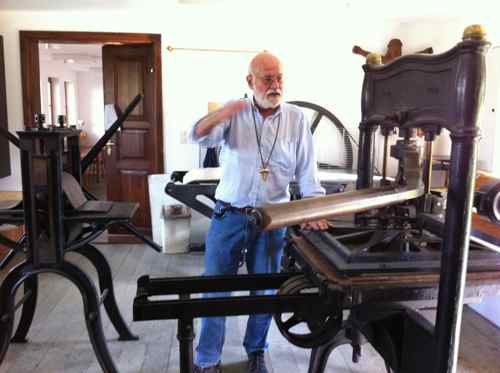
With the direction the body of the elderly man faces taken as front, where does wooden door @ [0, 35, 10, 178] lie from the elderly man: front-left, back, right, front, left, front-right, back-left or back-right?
back-right

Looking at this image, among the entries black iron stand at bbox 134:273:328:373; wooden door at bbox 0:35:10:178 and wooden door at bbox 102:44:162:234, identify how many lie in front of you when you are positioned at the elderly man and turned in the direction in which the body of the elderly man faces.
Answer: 1

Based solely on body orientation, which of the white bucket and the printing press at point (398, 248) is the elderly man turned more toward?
the printing press

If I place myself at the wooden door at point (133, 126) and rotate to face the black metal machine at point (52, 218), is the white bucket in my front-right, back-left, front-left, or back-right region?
front-left

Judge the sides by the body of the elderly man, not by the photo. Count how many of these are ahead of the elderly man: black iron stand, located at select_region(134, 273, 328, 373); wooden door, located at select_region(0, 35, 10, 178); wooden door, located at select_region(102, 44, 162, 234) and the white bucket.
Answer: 1

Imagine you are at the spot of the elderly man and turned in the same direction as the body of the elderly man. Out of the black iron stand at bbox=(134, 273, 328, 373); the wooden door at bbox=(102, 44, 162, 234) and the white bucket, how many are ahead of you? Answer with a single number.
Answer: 1

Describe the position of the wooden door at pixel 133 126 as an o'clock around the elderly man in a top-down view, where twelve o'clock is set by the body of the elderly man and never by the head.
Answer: The wooden door is roughly at 5 o'clock from the elderly man.

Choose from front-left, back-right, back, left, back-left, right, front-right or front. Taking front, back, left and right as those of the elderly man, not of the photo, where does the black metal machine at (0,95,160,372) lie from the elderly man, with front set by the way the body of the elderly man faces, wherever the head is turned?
right

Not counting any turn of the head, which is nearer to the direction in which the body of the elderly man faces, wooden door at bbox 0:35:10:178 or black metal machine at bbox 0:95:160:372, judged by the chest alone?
the black metal machine

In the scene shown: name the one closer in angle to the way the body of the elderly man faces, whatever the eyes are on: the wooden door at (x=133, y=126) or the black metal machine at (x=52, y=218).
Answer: the black metal machine

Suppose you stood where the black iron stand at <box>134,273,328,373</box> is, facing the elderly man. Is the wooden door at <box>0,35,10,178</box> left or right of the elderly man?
left

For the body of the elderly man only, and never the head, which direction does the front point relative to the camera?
toward the camera

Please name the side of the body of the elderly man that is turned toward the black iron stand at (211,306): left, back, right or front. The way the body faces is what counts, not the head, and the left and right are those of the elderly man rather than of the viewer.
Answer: front

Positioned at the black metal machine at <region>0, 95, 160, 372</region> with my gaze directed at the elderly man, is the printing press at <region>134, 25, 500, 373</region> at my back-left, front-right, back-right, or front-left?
front-right

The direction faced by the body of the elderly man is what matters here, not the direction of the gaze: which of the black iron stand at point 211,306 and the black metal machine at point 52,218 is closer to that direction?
the black iron stand
